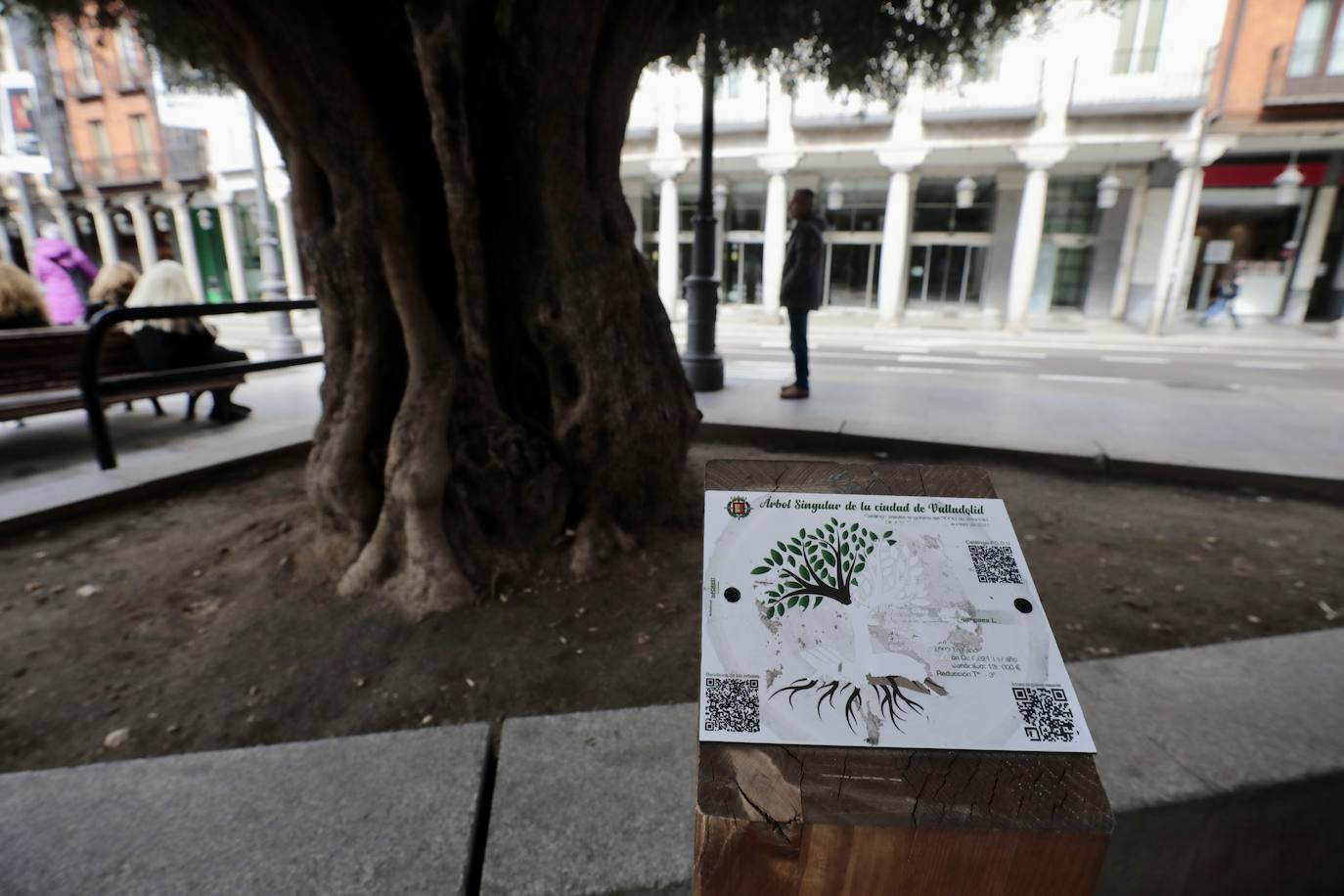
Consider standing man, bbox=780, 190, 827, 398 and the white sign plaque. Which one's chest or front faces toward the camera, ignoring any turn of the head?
the white sign plaque

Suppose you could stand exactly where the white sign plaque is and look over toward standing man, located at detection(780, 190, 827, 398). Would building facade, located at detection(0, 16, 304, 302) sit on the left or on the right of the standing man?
left

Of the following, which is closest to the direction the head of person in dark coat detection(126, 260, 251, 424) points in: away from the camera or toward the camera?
away from the camera

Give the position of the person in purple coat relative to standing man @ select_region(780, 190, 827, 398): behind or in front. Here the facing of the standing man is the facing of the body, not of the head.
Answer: in front

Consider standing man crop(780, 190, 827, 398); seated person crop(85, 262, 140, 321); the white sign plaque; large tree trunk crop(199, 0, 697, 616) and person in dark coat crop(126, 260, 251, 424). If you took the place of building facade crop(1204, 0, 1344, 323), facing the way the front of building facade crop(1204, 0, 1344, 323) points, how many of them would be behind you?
0

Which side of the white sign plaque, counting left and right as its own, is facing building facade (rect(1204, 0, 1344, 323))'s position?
back

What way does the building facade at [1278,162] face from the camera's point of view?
toward the camera

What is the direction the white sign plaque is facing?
toward the camera

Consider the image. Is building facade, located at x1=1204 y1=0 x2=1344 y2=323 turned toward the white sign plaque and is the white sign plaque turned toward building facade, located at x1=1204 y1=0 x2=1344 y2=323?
no

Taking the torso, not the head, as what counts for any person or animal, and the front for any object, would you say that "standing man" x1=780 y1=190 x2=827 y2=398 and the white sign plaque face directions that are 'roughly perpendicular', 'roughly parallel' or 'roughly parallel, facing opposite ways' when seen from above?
roughly perpendicular

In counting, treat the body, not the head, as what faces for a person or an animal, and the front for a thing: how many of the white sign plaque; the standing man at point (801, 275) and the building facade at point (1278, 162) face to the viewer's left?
1

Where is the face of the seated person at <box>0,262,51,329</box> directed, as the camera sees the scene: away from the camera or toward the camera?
away from the camera

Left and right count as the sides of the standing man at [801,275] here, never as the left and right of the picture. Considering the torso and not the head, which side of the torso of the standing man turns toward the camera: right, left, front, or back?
left

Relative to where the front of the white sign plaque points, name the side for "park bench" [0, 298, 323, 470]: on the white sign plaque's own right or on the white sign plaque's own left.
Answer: on the white sign plaque's own right

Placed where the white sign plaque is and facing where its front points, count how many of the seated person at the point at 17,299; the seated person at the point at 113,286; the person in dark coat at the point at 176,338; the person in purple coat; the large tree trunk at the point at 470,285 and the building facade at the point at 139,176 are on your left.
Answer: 0

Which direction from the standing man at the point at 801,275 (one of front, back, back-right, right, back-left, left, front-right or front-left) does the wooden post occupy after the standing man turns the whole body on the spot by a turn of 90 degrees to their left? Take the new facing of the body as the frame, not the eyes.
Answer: front

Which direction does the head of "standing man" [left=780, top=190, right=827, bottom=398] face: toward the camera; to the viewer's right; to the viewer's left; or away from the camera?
to the viewer's left

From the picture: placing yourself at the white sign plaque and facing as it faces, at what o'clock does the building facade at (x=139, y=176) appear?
The building facade is roughly at 4 o'clock from the white sign plaque.

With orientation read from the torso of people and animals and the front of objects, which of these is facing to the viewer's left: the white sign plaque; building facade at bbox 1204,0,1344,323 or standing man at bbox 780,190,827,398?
the standing man

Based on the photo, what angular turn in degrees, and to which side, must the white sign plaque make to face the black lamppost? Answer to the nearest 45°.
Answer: approximately 180°

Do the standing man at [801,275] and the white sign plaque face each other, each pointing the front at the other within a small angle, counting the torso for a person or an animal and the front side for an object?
no

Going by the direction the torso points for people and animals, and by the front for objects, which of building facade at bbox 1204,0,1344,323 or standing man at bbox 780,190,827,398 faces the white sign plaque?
the building facade

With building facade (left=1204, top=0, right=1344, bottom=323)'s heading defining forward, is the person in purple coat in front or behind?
in front
